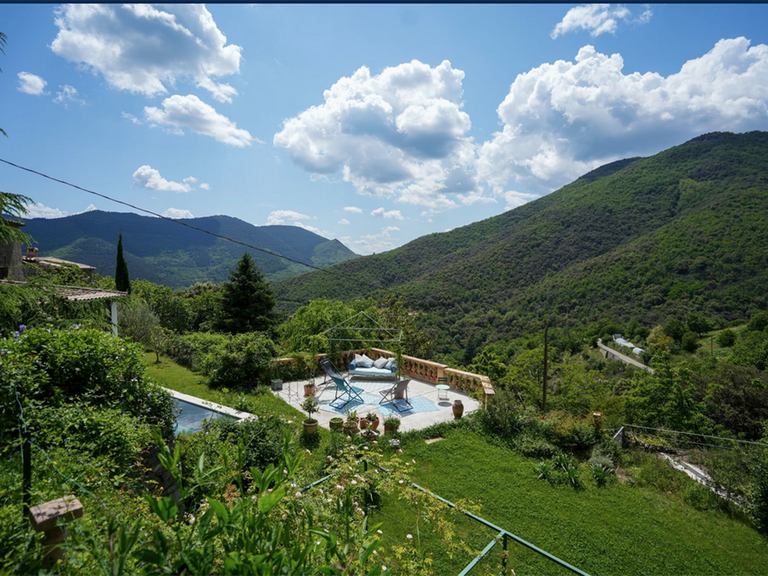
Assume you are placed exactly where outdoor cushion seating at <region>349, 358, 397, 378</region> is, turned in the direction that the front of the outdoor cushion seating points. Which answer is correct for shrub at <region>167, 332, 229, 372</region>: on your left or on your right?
on your right

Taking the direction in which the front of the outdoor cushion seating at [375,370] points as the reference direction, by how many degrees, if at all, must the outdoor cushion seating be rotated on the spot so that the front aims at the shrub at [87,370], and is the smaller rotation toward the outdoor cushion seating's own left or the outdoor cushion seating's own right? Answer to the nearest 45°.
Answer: approximately 45° to the outdoor cushion seating's own right

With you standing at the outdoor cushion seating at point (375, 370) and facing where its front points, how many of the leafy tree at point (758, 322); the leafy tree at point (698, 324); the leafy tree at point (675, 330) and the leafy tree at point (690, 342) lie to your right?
0

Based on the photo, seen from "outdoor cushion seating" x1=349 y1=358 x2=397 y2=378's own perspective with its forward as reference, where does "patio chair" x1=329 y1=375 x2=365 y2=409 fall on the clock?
The patio chair is roughly at 1 o'clock from the outdoor cushion seating.

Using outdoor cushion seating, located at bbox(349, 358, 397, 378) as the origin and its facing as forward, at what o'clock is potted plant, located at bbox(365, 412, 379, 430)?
The potted plant is roughly at 12 o'clock from the outdoor cushion seating.

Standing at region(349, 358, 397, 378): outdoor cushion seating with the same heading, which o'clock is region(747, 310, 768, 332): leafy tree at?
The leafy tree is roughly at 8 o'clock from the outdoor cushion seating.

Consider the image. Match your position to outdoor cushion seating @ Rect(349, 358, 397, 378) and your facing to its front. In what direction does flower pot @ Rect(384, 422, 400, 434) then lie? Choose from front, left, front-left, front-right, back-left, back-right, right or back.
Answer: front

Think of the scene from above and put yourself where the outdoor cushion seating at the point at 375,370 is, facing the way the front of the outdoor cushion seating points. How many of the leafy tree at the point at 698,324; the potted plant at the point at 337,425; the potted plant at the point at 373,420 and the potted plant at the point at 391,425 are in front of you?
3

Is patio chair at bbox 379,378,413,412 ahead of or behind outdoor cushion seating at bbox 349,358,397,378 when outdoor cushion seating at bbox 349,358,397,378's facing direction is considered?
ahead

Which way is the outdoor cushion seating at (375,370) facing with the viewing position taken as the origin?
facing the viewer

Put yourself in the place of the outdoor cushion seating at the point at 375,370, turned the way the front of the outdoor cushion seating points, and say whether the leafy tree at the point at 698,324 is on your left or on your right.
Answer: on your left

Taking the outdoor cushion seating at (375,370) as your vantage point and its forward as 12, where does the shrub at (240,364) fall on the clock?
The shrub is roughly at 3 o'clock from the outdoor cushion seating.

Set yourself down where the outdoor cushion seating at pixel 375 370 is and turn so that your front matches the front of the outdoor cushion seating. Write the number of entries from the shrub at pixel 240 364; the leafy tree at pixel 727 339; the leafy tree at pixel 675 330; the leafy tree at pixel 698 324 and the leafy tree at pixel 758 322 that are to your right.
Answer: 1
